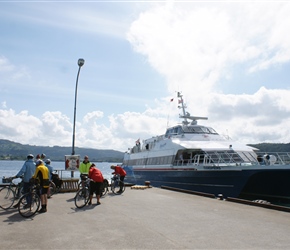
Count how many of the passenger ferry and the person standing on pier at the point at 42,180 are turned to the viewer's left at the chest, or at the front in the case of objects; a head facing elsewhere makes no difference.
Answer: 1

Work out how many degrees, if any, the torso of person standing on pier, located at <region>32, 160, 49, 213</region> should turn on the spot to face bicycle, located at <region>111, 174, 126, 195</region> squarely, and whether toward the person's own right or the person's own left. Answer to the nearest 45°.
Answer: approximately 135° to the person's own right
